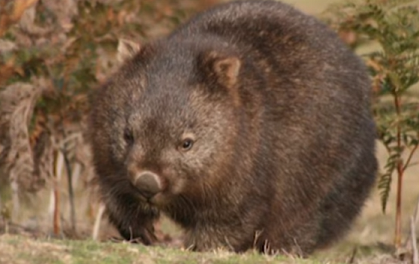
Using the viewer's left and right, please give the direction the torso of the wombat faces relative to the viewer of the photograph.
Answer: facing the viewer and to the left of the viewer
